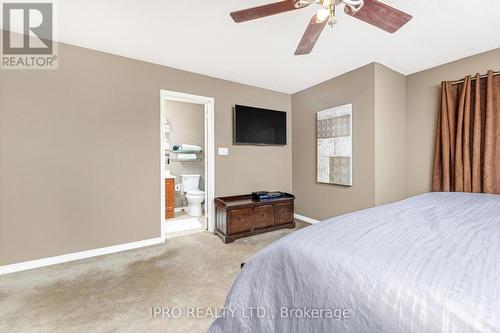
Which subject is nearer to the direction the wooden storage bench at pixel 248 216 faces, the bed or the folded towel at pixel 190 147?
the bed

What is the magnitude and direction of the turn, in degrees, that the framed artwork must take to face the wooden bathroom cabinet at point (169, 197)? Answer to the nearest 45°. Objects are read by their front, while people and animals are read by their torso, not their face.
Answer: approximately 45° to its right

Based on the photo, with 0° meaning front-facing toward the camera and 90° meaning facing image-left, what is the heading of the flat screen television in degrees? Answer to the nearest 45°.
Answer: approximately 315°

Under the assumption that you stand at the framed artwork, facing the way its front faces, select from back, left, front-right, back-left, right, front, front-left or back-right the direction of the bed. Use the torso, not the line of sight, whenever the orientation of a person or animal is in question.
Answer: front-left

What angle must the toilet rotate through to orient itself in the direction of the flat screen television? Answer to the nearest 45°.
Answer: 0° — it already faces it

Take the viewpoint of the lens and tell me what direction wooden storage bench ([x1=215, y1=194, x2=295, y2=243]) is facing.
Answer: facing the viewer and to the right of the viewer

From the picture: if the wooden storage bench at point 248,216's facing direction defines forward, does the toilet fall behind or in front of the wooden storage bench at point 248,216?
behind

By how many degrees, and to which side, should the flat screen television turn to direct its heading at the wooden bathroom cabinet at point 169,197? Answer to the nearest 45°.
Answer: approximately 135° to its right

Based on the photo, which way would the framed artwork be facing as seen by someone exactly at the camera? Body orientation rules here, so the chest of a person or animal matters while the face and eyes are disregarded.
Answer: facing the viewer and to the left of the viewer

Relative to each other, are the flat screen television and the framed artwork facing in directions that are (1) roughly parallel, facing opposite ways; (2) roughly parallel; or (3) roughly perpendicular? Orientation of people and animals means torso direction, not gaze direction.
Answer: roughly perpendicular

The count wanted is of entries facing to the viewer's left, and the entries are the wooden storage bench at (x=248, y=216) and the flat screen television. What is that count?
0

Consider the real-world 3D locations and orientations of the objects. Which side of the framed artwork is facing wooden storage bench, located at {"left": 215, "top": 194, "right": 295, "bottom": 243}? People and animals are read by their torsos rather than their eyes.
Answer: front
